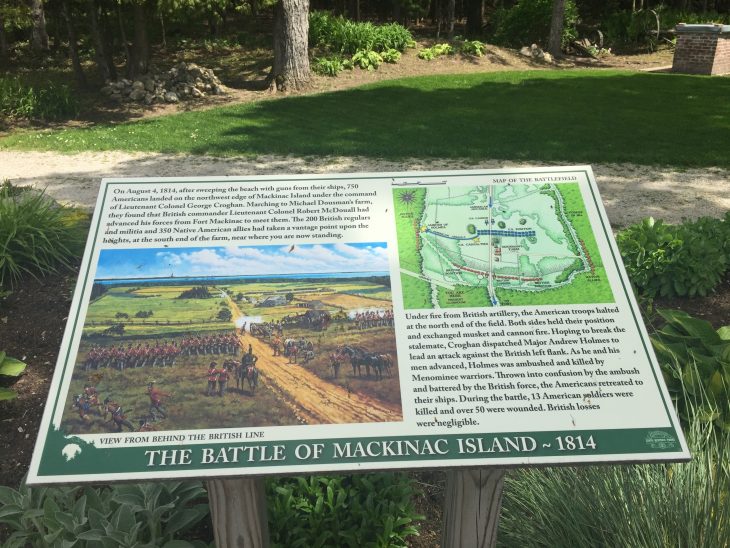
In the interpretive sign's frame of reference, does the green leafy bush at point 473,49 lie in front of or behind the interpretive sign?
behind

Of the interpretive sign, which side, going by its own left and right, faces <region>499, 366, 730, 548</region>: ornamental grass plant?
left

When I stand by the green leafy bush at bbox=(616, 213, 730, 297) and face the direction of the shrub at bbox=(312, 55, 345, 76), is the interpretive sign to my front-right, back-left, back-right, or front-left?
back-left

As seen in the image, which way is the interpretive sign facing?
toward the camera

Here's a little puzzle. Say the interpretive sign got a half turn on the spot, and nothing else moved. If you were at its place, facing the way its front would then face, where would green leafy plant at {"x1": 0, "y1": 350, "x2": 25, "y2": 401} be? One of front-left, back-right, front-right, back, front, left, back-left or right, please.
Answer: front-left

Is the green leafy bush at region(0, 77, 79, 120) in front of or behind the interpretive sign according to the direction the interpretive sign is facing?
behind

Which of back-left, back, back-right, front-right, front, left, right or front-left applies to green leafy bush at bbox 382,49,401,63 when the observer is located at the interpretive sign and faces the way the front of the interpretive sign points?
back

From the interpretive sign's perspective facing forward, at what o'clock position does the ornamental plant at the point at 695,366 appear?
The ornamental plant is roughly at 8 o'clock from the interpretive sign.

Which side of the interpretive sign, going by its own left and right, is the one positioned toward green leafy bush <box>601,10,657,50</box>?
back

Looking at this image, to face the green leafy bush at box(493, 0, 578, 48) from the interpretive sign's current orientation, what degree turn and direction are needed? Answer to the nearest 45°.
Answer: approximately 180°

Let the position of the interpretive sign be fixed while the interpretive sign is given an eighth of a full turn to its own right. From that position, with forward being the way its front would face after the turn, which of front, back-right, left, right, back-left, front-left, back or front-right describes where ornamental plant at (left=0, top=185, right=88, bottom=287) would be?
right

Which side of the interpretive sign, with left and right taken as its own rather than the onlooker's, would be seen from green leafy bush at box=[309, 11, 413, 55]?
back

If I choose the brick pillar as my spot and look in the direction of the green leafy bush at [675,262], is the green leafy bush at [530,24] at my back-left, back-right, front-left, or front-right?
back-right

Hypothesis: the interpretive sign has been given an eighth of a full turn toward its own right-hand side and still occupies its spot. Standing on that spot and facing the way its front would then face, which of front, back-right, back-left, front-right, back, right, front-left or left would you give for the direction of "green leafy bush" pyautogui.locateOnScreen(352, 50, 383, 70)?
back-right

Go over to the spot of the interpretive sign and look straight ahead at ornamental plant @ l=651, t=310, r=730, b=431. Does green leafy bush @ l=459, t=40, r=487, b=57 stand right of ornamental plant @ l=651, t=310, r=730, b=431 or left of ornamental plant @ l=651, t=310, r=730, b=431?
left

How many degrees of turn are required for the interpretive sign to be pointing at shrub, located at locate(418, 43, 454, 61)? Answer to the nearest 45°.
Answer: approximately 180°

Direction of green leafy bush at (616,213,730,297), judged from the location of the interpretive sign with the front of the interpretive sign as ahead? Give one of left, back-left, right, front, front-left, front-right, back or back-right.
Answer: back-left
